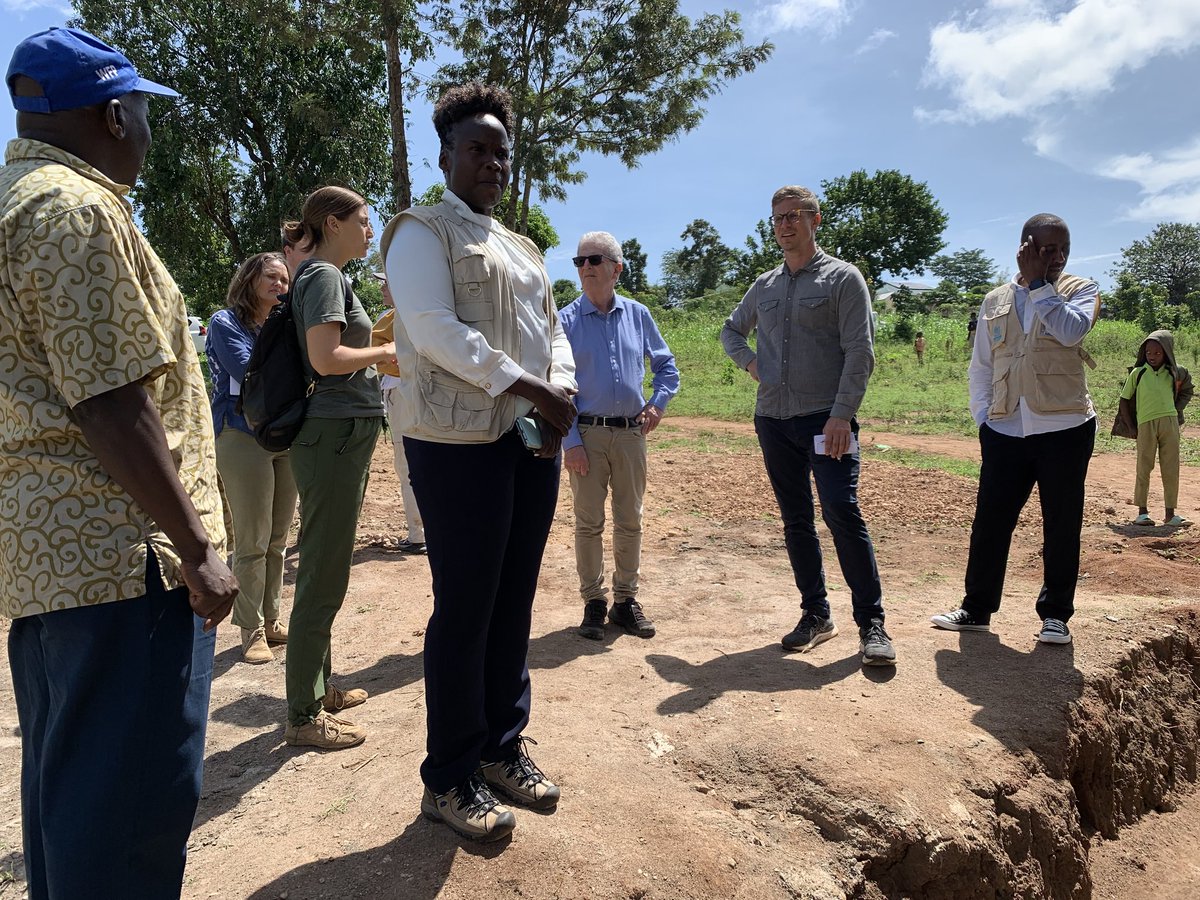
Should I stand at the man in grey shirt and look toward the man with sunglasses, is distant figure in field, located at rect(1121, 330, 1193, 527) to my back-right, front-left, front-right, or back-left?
back-right

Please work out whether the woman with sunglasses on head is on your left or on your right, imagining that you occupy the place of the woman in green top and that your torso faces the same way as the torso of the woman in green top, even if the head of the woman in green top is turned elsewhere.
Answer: on your left

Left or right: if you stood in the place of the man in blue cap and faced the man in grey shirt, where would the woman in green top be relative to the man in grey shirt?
left

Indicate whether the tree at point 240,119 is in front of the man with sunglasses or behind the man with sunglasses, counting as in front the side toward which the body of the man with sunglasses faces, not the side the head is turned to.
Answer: behind

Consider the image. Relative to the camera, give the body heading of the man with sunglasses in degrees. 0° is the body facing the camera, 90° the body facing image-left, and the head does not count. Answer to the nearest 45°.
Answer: approximately 0°

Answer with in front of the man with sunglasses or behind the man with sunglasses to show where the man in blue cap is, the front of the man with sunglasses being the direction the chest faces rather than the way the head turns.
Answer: in front

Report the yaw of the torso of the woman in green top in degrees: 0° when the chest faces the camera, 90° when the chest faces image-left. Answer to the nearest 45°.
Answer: approximately 270°

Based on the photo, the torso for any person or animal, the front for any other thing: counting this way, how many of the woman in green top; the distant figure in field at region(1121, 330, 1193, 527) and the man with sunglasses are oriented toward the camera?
2

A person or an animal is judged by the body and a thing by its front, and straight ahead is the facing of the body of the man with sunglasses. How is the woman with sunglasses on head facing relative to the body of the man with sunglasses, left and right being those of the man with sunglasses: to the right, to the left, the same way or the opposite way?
to the left

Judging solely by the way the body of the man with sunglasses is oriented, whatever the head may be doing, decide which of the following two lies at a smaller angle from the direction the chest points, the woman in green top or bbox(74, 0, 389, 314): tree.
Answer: the woman in green top

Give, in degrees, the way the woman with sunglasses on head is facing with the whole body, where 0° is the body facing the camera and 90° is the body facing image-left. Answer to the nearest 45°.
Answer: approximately 315°

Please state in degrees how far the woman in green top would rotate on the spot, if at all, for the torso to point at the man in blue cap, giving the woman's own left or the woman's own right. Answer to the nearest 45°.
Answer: approximately 90° to the woman's own right

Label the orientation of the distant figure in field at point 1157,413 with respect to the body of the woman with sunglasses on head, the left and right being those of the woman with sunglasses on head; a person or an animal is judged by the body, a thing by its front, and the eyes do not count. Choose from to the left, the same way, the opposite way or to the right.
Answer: to the right

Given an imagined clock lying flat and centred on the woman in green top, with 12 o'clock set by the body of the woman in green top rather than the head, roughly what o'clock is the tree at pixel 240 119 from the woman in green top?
The tree is roughly at 9 o'clock from the woman in green top.

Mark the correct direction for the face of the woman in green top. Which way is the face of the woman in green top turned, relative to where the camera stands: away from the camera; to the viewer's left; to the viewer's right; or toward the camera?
to the viewer's right

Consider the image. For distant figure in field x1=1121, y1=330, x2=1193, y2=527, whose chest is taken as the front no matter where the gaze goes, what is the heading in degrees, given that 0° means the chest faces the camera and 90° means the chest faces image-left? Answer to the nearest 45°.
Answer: approximately 0°
